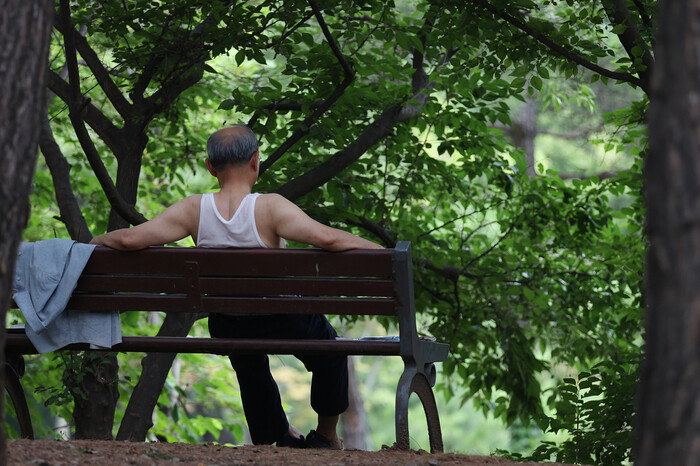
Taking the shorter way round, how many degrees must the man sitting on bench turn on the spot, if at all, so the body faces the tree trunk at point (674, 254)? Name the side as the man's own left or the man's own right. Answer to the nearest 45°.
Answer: approximately 180°

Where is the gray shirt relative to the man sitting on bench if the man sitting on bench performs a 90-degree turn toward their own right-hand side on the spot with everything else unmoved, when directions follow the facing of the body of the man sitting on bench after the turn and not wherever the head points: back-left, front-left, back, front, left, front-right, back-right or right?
back

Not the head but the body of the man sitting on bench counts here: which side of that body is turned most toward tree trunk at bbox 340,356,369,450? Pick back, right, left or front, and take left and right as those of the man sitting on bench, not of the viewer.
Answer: front

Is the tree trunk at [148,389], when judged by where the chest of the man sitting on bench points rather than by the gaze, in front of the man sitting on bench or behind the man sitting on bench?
in front

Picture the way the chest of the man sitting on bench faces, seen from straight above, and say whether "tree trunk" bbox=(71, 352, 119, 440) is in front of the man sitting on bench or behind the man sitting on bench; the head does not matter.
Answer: in front

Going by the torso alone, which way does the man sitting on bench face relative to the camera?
away from the camera

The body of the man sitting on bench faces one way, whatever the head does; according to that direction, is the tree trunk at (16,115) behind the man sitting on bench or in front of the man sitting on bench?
behind

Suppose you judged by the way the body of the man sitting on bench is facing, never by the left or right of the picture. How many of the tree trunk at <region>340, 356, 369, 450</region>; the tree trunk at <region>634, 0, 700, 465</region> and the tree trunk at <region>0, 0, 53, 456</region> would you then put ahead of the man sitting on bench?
1
